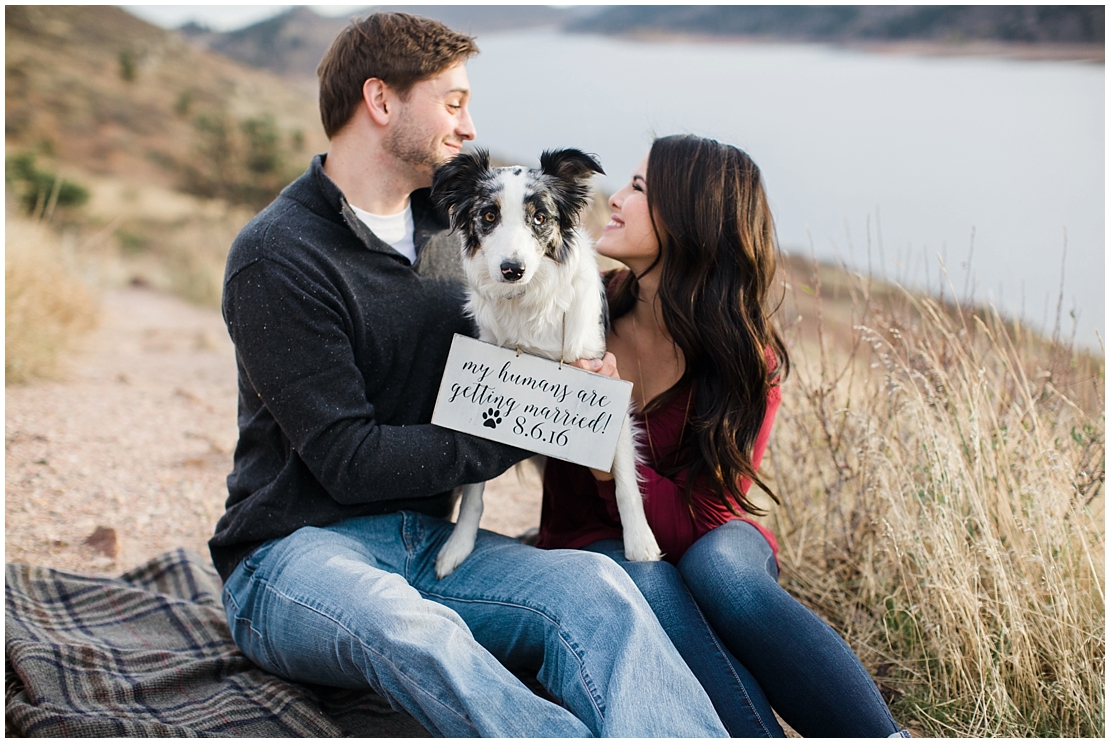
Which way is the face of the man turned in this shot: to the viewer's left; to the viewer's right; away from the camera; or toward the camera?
to the viewer's right

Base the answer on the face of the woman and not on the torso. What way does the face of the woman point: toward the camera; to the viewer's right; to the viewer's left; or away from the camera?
to the viewer's left

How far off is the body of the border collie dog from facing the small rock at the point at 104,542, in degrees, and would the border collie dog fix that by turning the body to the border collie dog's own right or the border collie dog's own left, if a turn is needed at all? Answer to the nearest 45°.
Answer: approximately 135° to the border collie dog's own right

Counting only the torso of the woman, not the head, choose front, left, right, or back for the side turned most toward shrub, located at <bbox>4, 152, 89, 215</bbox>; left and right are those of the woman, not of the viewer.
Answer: right

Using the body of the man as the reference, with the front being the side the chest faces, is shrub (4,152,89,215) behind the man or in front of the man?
behind

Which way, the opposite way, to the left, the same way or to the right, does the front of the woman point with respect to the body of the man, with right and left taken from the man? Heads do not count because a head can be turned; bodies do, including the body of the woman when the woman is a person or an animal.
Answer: to the right

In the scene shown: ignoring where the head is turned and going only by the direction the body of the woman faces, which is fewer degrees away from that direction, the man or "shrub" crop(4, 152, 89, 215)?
the man

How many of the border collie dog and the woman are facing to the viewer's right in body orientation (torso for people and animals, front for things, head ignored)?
0

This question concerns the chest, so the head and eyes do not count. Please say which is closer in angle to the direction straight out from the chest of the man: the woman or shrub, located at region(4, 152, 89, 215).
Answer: the woman

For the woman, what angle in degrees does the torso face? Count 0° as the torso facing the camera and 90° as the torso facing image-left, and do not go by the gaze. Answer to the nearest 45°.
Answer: approximately 45°
